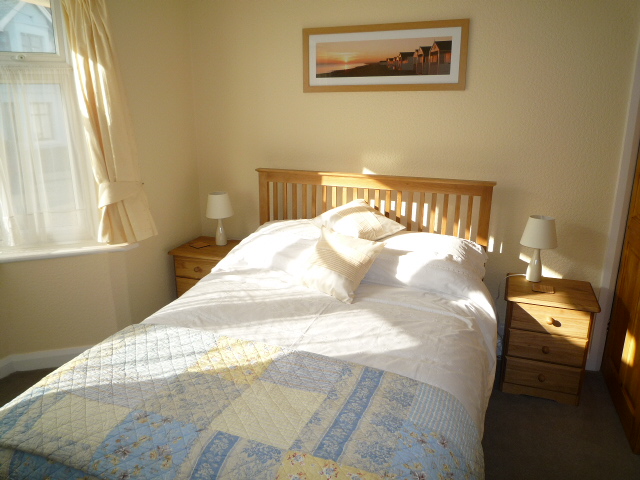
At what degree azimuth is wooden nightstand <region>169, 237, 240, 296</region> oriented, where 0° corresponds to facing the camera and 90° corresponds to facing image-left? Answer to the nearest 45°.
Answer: approximately 0°

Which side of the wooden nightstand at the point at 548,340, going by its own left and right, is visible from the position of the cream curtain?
right

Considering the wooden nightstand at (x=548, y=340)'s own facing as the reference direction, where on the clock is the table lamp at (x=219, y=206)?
The table lamp is roughly at 3 o'clock from the wooden nightstand.

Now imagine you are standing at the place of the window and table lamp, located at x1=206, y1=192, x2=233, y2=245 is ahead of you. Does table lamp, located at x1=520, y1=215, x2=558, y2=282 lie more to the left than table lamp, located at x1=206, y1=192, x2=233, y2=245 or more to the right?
right

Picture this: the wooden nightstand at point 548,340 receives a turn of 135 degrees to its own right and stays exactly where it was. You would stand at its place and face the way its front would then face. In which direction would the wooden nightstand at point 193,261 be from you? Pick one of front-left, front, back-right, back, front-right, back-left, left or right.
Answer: front-left
